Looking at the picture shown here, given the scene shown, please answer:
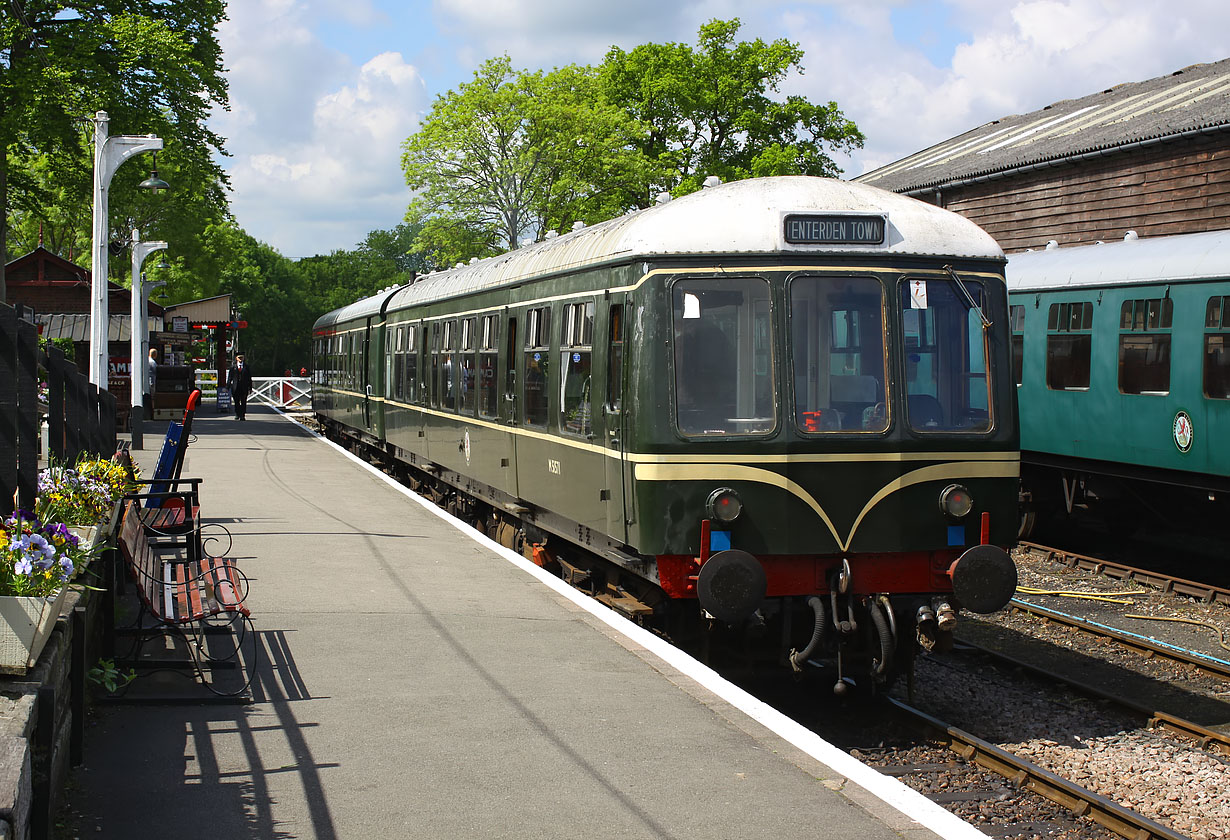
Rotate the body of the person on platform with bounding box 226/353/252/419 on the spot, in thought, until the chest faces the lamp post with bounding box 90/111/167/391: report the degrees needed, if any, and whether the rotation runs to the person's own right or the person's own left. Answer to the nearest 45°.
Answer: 0° — they already face it

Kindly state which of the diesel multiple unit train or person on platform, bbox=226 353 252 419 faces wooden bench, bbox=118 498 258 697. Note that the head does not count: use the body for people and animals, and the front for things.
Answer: the person on platform

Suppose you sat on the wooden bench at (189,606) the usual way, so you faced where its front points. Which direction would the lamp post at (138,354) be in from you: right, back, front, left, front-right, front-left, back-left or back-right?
left

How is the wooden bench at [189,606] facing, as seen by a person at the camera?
facing to the right of the viewer

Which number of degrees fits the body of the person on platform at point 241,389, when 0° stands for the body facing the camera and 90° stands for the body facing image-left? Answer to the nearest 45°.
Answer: approximately 0°

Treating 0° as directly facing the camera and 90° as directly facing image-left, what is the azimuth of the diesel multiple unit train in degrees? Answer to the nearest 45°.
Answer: approximately 315°

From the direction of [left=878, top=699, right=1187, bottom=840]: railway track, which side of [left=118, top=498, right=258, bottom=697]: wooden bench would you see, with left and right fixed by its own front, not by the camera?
front

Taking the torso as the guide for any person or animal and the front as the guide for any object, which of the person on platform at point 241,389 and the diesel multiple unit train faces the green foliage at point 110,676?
the person on platform

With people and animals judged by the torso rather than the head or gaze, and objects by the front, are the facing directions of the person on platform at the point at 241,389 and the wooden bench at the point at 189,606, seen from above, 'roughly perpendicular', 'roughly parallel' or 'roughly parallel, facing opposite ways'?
roughly perpendicular

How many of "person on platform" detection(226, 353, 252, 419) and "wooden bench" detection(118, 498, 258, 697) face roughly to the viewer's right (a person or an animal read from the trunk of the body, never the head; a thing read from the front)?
1

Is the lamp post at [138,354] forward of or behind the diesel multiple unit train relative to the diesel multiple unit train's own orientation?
behind
